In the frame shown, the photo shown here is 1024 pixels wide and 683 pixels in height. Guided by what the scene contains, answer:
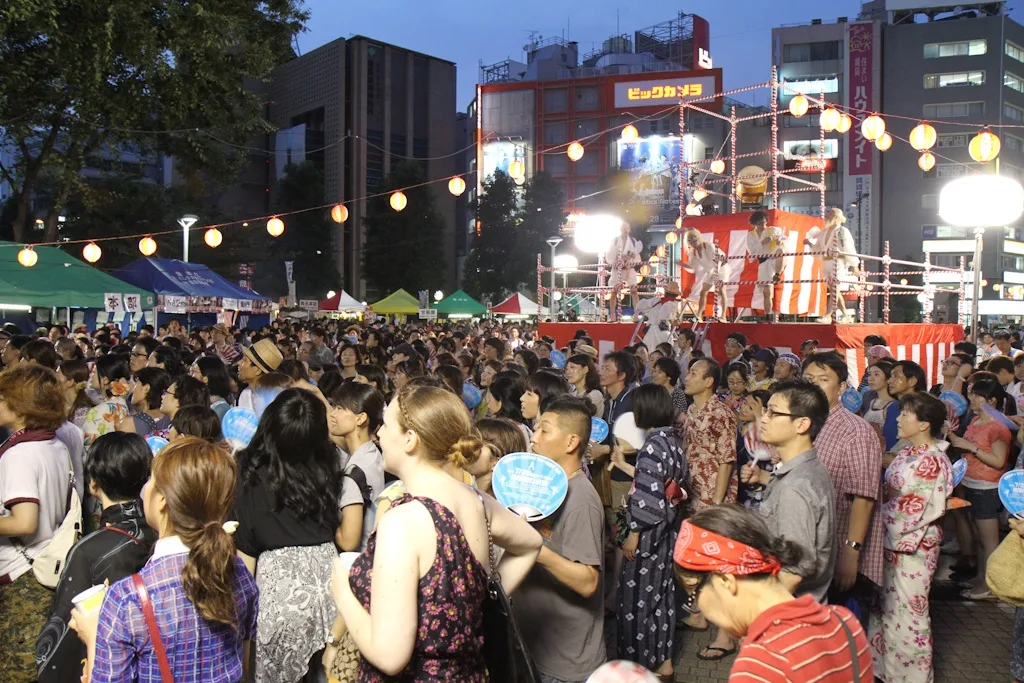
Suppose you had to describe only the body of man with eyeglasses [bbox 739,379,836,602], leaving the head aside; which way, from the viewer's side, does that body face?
to the viewer's left

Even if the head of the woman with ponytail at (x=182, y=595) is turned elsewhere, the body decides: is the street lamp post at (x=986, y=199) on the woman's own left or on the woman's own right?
on the woman's own right

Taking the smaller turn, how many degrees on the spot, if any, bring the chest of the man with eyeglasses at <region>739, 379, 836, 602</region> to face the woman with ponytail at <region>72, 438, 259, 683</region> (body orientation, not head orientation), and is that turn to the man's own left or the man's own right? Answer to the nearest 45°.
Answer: approximately 45° to the man's own left

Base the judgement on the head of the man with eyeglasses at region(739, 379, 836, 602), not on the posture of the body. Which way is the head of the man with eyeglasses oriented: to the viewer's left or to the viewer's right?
to the viewer's left

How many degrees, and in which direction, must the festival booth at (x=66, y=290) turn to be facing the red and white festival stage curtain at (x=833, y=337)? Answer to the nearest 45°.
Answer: approximately 45° to its left
